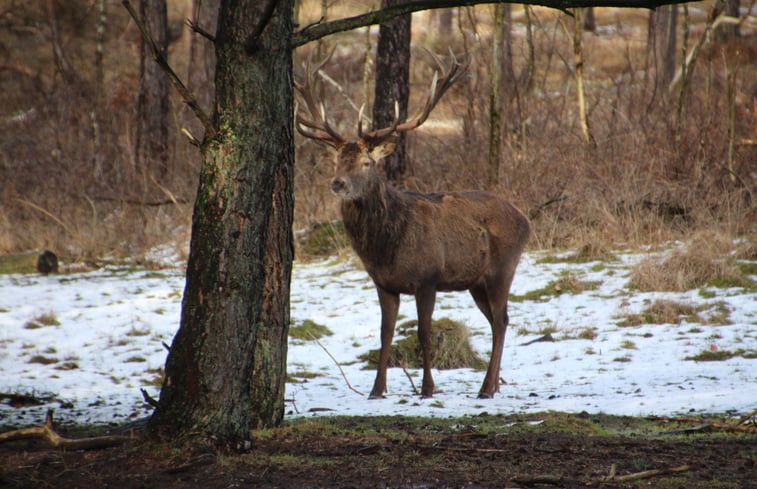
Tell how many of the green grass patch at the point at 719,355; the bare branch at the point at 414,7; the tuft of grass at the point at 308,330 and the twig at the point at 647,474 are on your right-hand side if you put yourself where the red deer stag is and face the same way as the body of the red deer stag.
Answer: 1

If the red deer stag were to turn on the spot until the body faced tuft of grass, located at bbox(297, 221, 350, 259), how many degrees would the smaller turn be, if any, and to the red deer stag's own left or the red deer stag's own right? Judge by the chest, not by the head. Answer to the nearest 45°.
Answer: approximately 135° to the red deer stag's own right

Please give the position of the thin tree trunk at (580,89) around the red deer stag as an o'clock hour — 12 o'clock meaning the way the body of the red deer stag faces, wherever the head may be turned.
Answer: The thin tree trunk is roughly at 5 o'clock from the red deer stag.

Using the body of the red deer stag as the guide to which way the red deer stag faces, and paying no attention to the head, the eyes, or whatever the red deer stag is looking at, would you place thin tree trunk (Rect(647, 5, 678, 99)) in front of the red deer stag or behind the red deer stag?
behind

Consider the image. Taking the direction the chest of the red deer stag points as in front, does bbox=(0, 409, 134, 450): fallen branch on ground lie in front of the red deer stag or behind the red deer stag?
in front

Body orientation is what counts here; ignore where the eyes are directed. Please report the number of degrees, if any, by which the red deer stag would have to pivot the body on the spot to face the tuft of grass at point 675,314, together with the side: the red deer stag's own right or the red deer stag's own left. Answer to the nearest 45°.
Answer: approximately 180°

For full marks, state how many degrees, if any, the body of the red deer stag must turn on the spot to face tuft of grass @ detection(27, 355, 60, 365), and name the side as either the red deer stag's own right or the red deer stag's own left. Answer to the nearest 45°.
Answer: approximately 45° to the red deer stag's own right

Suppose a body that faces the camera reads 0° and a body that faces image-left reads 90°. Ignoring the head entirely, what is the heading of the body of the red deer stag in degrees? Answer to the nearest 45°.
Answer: approximately 45°

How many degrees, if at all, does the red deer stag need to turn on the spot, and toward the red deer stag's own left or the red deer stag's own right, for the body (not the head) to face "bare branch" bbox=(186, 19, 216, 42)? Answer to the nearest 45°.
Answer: approximately 45° to the red deer stag's own left
